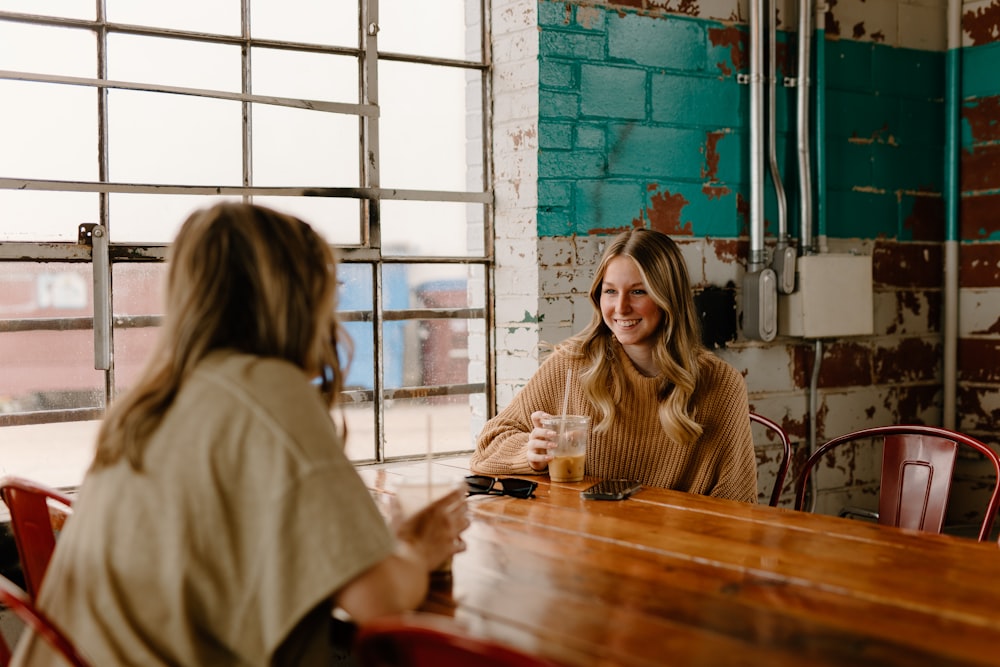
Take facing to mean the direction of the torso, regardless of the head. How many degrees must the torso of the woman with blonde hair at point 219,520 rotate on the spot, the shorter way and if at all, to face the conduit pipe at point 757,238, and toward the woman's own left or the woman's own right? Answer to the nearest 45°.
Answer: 0° — they already face it

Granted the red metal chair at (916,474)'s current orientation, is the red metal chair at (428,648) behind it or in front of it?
in front

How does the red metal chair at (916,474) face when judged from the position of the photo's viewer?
facing the viewer and to the left of the viewer

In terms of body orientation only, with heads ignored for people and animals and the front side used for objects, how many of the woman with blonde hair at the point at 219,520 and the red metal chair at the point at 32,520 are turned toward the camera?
0

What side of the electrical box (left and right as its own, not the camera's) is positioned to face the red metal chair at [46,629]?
front

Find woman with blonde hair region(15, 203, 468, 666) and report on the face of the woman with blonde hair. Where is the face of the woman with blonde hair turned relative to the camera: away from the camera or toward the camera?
away from the camera

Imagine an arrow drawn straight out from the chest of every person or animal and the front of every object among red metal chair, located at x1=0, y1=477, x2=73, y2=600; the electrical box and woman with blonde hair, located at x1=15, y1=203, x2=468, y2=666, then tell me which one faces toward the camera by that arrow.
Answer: the electrical box

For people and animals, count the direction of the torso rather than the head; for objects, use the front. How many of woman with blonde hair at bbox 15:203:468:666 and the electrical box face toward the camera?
1

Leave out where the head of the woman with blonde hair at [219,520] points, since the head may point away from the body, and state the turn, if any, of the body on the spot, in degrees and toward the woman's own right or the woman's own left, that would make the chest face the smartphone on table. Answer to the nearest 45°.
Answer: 0° — they already face it

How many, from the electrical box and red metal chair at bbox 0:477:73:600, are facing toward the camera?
1

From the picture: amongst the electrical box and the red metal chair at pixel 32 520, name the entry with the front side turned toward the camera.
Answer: the electrical box

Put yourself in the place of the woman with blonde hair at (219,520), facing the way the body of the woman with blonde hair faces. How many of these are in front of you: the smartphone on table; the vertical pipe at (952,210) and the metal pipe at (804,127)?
3

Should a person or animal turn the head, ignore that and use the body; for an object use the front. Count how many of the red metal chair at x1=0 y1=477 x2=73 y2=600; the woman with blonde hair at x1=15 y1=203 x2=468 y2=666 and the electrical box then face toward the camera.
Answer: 1

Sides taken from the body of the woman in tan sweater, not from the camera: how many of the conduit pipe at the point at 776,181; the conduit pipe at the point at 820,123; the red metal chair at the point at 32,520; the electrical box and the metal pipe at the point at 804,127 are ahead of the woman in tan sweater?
1

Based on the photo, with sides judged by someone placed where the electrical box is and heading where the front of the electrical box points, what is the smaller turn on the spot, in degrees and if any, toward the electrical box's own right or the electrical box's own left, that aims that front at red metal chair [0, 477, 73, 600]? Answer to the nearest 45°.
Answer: approximately 45° to the electrical box's own right

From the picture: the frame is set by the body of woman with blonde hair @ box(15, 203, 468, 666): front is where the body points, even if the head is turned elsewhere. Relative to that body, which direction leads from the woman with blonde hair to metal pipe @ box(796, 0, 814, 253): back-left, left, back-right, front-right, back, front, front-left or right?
front

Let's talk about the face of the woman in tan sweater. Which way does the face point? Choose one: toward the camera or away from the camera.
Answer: toward the camera

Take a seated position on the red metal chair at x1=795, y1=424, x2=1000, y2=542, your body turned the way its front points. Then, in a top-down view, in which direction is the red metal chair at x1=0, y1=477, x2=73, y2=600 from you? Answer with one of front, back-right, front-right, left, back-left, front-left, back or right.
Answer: front
